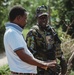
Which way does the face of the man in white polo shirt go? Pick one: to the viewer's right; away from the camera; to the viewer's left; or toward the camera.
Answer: to the viewer's right

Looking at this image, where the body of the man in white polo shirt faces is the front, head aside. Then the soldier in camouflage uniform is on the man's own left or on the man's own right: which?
on the man's own left

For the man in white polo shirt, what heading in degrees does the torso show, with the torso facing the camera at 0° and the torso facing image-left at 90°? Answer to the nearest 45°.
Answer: approximately 270°
